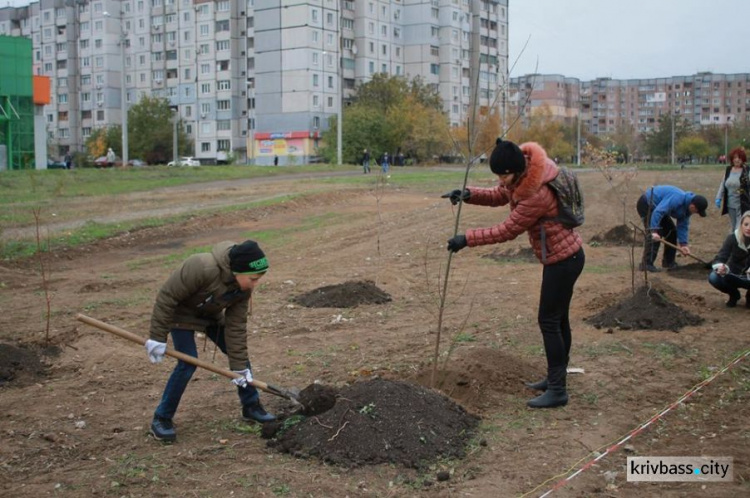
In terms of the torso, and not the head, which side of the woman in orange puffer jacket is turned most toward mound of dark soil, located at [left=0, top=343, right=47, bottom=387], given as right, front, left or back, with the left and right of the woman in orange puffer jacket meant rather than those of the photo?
front

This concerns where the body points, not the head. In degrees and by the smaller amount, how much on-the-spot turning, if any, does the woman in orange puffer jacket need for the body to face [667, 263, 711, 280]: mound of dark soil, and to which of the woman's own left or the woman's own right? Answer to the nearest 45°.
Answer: approximately 90° to the woman's own right

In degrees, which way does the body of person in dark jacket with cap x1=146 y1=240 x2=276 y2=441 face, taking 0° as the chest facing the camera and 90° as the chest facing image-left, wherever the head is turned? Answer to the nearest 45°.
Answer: approximately 315°

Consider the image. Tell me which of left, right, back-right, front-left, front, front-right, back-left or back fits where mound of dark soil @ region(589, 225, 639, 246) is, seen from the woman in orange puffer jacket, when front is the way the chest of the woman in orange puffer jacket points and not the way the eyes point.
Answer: right

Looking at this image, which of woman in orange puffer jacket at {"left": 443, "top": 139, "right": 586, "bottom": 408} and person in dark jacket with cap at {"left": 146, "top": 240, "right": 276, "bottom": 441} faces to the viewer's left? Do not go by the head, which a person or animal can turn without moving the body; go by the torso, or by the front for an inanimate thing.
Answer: the woman in orange puffer jacket

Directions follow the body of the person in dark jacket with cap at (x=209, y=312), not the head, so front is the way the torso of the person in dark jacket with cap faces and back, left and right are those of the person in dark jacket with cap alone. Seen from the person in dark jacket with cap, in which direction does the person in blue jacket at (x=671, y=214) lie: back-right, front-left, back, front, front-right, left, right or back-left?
left

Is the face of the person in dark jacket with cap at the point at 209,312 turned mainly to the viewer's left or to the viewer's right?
to the viewer's right

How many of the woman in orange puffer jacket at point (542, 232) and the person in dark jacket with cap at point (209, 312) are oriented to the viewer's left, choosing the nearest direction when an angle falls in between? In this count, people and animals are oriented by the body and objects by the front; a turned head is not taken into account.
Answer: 1

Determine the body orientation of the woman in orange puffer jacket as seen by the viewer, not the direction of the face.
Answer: to the viewer's left

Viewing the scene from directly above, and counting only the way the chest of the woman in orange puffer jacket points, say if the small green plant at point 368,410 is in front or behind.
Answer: in front
